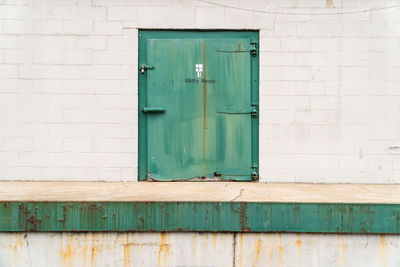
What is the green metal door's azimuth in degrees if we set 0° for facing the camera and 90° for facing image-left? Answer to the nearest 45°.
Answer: approximately 0°
